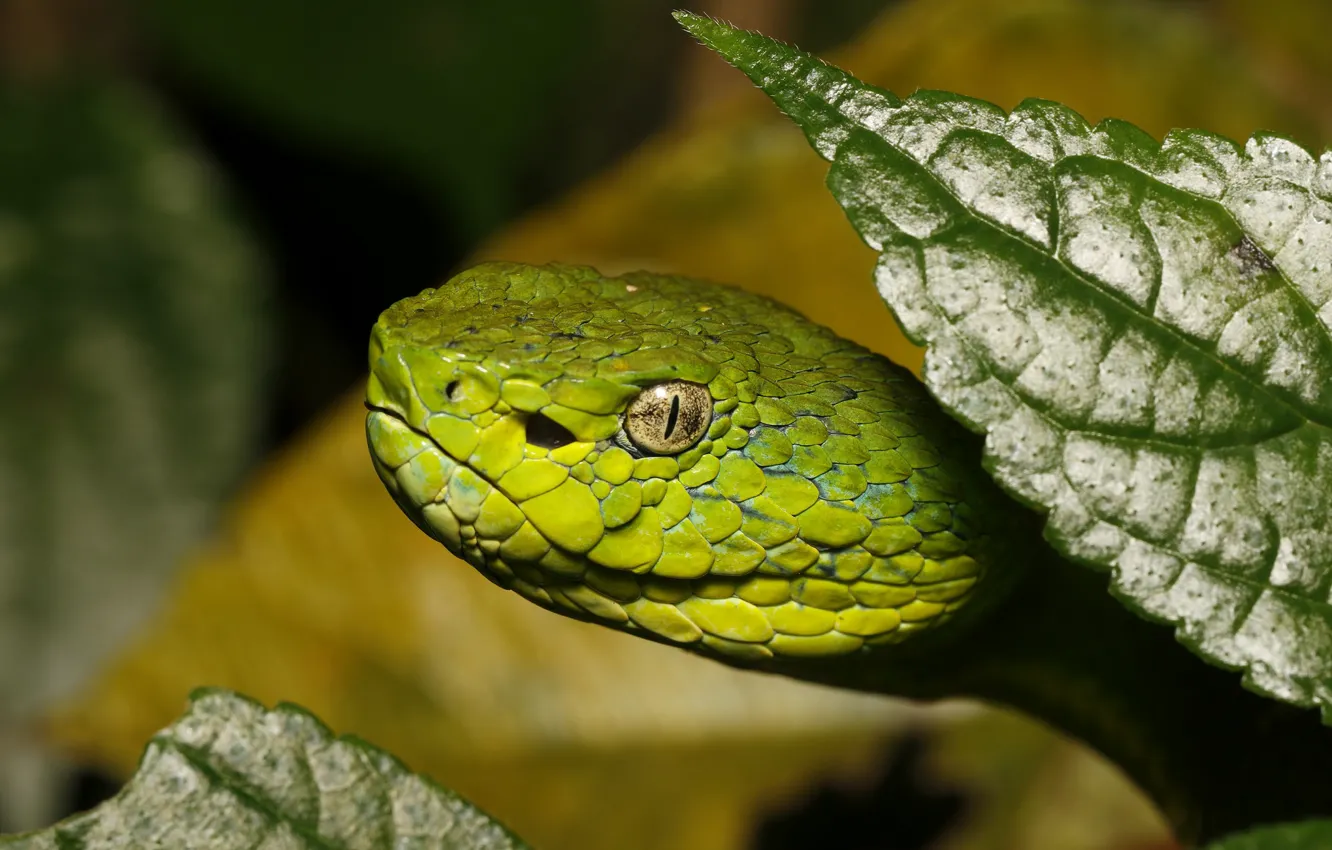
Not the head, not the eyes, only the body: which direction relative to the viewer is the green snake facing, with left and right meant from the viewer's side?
facing to the left of the viewer

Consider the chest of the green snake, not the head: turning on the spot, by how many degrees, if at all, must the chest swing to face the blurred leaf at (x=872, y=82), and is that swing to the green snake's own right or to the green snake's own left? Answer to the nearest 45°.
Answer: approximately 135° to the green snake's own right

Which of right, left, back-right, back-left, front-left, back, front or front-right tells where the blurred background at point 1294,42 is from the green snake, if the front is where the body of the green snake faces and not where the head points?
back-right
